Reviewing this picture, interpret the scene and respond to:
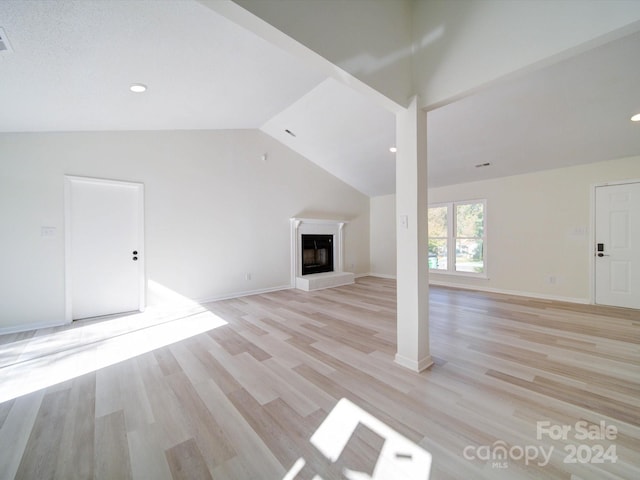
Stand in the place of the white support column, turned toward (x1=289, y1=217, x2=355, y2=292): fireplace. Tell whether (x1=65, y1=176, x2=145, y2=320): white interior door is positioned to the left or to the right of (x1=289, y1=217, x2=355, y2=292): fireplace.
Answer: left

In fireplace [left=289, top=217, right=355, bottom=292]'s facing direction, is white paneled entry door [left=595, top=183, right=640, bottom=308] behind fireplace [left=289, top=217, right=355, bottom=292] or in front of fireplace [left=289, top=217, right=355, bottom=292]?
in front

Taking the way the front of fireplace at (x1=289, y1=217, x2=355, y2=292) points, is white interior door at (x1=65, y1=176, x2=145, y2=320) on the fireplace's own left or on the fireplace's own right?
on the fireplace's own right

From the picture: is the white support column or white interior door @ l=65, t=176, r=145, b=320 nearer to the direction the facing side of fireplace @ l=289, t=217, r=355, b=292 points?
the white support column

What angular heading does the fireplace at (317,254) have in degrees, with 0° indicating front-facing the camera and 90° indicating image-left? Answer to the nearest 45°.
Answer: approximately 315°

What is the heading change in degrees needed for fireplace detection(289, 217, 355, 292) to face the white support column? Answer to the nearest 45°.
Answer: approximately 45° to its right
